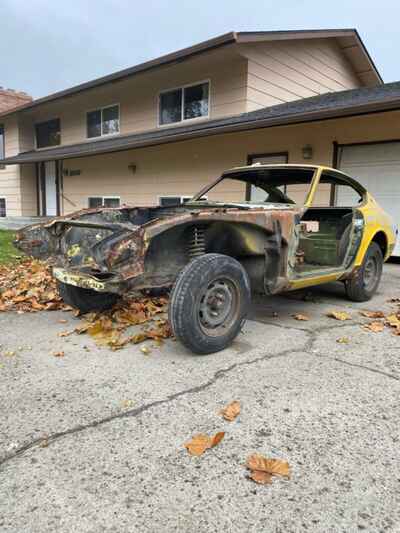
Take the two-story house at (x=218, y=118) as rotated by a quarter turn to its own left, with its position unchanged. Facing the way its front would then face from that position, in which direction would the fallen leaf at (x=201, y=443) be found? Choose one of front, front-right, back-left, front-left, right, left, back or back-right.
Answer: front-right

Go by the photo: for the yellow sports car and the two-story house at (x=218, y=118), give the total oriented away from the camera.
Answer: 0

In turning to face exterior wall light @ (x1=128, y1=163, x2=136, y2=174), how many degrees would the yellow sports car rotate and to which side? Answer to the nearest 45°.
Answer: approximately 135° to its right

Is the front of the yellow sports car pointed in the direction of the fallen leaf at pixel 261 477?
no

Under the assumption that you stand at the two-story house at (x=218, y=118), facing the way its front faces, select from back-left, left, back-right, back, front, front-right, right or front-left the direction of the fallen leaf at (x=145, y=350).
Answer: front-left

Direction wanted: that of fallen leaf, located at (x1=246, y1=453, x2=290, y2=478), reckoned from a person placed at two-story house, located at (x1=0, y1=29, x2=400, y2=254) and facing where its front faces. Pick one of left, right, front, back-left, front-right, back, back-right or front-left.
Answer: front-left

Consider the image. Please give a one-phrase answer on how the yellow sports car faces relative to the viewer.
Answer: facing the viewer and to the left of the viewer
